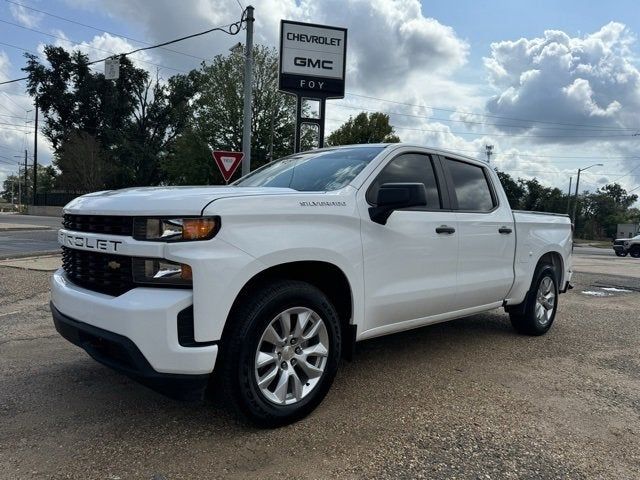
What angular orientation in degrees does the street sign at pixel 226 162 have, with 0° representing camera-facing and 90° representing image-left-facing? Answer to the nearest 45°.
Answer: approximately 0°

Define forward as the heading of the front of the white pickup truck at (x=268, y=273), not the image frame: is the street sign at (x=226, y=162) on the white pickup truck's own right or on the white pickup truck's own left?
on the white pickup truck's own right

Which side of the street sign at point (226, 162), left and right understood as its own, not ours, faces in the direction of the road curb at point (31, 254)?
right

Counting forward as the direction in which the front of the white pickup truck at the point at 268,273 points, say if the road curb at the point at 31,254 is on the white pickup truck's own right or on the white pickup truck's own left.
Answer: on the white pickup truck's own right

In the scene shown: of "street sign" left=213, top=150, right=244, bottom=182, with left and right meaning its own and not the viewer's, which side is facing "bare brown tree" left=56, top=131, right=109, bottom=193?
back

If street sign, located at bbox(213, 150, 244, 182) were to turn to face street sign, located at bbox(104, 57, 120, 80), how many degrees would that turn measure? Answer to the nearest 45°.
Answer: approximately 135° to its right

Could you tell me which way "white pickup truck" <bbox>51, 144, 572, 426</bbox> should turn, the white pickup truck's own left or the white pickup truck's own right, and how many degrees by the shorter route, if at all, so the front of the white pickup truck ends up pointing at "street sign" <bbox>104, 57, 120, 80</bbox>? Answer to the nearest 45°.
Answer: approximately 90° to the white pickup truck's own right

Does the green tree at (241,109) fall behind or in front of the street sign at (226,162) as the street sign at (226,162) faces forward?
behind

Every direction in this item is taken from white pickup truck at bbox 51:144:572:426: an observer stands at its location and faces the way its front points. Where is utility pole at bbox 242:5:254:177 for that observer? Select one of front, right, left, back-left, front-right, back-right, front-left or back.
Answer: back-right

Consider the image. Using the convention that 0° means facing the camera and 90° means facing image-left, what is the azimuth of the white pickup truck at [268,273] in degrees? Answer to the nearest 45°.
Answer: approximately 45°
